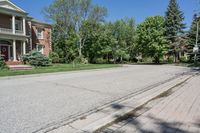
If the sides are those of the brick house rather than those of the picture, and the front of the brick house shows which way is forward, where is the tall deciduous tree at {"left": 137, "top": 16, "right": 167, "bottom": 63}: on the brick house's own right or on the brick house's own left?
on the brick house's own left

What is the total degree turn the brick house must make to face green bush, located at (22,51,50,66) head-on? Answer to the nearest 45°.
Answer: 0° — it already faces it

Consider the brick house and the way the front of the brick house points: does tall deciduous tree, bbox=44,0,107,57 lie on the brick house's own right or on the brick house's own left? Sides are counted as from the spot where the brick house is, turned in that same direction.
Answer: on the brick house's own left

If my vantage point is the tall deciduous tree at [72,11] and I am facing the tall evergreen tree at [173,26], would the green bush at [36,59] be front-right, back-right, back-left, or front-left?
back-right

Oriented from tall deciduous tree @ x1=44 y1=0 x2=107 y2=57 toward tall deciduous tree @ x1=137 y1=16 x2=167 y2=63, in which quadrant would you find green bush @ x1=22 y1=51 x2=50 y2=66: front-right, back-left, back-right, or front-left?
back-right

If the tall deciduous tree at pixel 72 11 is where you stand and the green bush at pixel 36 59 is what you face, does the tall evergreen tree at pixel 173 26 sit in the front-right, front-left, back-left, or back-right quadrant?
back-left

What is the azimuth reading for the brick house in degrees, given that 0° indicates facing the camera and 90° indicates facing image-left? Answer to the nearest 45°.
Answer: approximately 315°

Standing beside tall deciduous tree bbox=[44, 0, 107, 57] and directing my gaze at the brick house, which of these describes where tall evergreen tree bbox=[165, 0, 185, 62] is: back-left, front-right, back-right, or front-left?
back-left

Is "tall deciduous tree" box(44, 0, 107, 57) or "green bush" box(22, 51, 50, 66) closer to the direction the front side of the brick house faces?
the green bush
